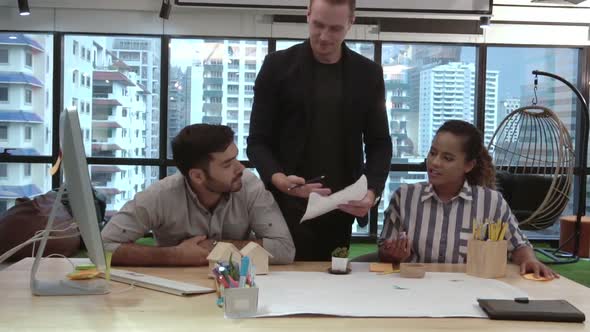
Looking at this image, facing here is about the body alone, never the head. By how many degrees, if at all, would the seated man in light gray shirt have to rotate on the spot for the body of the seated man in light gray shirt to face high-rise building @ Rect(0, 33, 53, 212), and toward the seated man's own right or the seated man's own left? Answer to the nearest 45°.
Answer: approximately 180°

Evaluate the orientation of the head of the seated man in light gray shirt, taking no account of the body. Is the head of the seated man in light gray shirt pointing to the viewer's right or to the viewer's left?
to the viewer's right

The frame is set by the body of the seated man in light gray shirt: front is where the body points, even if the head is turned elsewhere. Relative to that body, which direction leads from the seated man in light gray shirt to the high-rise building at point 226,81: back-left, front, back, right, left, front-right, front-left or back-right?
back

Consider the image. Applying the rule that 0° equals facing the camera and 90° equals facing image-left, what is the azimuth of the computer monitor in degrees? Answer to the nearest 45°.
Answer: approximately 270°

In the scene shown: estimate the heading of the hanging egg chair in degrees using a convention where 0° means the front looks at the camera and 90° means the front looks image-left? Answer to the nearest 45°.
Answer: approximately 45°

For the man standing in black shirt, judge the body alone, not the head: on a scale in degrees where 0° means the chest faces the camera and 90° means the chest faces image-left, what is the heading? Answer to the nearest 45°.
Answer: approximately 0°

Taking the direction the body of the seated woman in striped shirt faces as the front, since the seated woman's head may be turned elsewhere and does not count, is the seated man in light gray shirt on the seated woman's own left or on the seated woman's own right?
on the seated woman's own right

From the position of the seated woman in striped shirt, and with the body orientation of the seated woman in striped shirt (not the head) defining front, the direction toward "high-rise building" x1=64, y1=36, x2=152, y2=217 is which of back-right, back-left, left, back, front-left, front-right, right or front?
back-right

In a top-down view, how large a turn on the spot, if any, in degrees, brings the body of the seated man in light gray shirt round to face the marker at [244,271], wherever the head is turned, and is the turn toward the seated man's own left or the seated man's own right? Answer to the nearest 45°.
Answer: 0° — they already face it

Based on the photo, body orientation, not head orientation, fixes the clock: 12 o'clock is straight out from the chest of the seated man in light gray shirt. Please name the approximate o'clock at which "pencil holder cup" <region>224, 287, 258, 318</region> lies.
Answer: The pencil holder cup is roughly at 12 o'clock from the seated man in light gray shirt.

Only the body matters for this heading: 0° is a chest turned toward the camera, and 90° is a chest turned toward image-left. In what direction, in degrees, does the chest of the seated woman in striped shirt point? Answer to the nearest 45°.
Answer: approximately 0°

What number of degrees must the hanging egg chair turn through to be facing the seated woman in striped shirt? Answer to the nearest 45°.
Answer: approximately 45° to its left

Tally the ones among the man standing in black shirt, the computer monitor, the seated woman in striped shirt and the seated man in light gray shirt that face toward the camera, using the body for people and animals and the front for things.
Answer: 3
